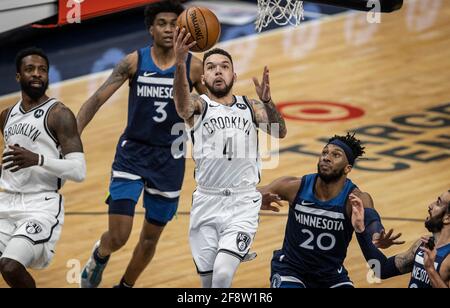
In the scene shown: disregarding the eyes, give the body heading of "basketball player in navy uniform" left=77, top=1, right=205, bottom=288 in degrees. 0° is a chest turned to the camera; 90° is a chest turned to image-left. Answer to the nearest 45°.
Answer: approximately 0°

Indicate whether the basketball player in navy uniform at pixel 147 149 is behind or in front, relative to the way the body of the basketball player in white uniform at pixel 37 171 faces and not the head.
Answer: behind

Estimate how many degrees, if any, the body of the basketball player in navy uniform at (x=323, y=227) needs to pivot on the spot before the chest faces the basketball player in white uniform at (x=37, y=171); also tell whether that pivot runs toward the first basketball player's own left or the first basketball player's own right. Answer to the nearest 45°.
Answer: approximately 90° to the first basketball player's own right

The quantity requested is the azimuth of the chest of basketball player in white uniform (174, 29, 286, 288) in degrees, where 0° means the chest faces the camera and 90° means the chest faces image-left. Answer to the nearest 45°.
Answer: approximately 0°

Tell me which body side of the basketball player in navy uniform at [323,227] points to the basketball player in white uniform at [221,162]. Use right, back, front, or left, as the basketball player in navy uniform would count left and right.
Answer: right

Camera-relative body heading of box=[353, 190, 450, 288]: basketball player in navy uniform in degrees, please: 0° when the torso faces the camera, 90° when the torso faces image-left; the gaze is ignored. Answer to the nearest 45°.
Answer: approximately 45°
